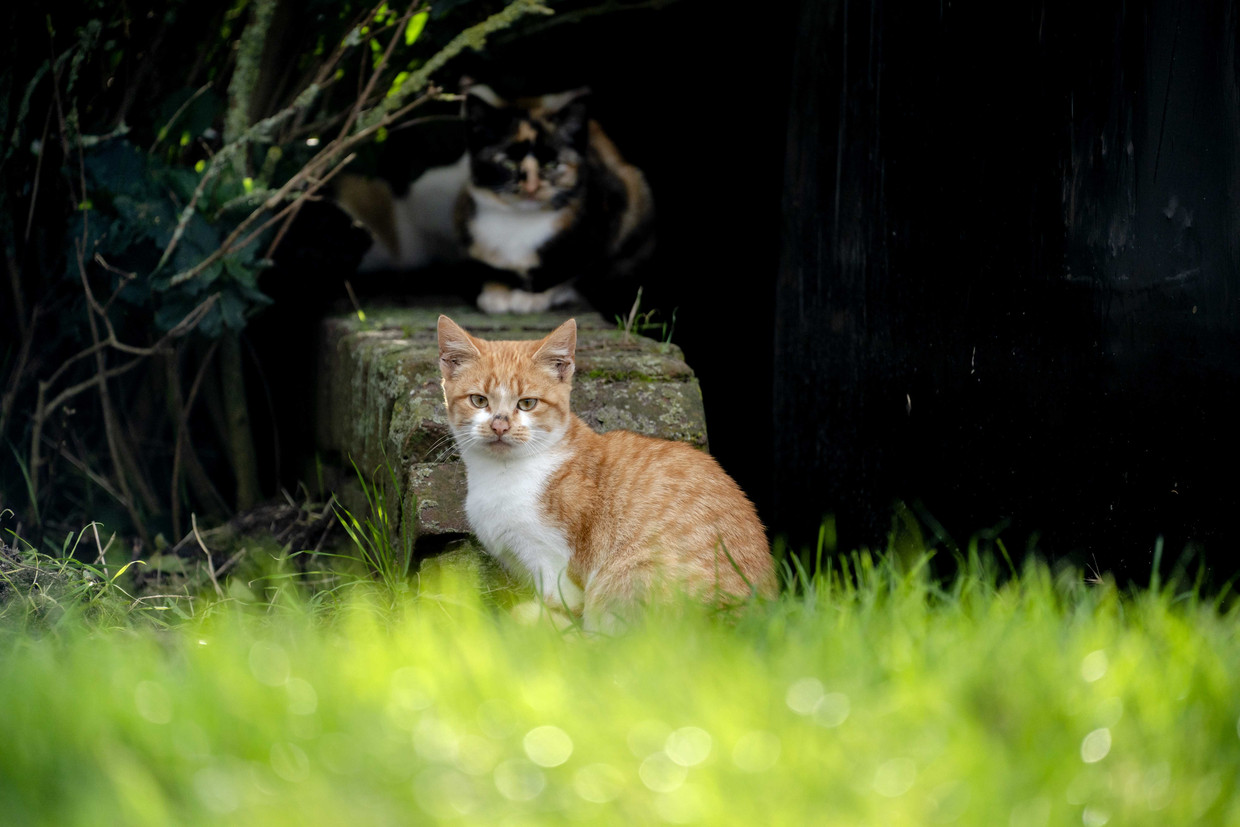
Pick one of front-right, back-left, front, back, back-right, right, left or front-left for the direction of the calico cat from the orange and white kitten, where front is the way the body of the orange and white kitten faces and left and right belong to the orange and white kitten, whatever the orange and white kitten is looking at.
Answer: back-right

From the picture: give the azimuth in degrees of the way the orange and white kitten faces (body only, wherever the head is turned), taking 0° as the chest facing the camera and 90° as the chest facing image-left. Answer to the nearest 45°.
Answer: approximately 45°

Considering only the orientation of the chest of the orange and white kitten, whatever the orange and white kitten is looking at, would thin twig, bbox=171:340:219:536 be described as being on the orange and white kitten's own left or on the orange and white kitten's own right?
on the orange and white kitten's own right
